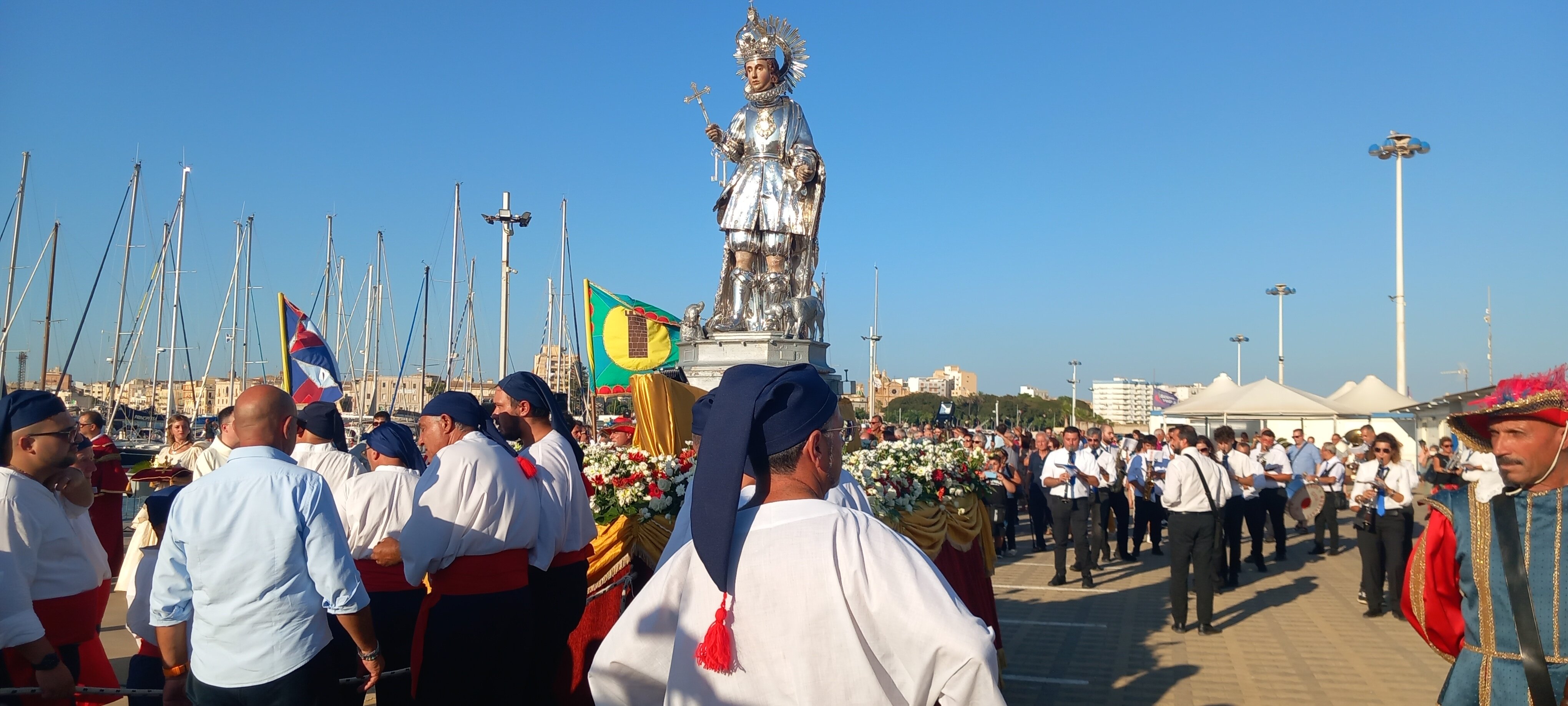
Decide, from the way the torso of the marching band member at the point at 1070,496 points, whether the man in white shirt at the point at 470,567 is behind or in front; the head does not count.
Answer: in front

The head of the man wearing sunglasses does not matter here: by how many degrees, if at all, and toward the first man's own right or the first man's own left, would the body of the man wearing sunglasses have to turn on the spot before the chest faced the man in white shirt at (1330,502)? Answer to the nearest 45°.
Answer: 0° — they already face them

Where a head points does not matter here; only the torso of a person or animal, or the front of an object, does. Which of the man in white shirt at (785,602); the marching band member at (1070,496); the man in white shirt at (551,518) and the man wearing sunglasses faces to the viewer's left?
the man in white shirt at (551,518)

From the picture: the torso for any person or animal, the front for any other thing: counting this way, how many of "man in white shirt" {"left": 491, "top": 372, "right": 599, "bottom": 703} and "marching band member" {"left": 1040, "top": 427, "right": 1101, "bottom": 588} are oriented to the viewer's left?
1

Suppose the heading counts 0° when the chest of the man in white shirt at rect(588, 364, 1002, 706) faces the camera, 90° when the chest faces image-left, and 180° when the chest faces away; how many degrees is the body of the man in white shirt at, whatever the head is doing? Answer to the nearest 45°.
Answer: approximately 180°

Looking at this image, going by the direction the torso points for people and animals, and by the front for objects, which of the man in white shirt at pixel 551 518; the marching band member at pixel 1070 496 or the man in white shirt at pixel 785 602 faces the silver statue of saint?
the man in white shirt at pixel 785 602

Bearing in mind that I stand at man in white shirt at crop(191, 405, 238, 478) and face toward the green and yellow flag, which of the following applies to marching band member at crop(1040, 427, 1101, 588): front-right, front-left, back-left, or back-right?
front-right

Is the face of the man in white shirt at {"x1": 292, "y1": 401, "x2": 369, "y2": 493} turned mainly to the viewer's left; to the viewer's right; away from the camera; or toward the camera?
away from the camera

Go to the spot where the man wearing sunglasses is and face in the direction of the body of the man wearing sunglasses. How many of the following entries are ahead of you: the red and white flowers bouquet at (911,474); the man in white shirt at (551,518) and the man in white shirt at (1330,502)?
3

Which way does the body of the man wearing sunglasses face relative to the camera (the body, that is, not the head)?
to the viewer's right

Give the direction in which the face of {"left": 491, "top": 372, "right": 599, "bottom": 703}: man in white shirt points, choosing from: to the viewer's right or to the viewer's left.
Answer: to the viewer's left

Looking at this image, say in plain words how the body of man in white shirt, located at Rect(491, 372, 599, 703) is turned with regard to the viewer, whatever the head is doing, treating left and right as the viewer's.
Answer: facing to the left of the viewer

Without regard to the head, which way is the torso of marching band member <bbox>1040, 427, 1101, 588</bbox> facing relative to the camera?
toward the camera

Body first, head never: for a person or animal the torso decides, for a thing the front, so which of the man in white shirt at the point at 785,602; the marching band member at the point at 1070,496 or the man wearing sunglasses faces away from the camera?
the man in white shirt

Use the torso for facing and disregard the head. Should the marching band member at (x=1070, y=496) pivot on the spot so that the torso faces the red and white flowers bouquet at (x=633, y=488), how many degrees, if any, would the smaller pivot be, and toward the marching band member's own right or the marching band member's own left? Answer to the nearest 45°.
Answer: approximately 45° to the marching band member's own right
